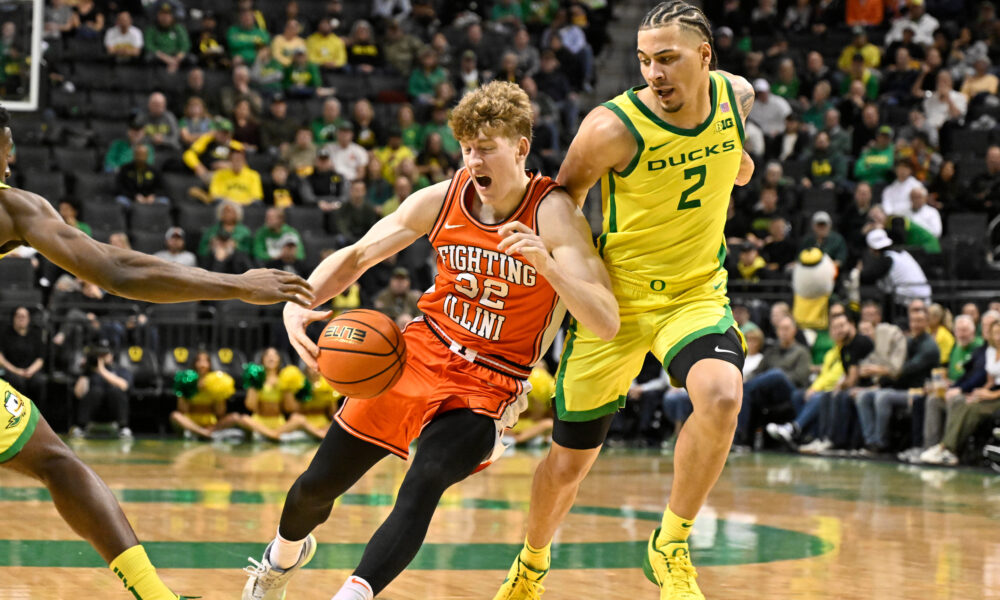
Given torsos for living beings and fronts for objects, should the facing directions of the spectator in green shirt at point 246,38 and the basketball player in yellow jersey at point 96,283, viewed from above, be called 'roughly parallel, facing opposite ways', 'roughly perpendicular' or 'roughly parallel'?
roughly perpendicular

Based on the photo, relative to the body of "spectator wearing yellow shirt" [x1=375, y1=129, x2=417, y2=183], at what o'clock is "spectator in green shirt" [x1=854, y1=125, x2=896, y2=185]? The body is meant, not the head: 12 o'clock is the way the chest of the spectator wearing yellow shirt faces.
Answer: The spectator in green shirt is roughly at 9 o'clock from the spectator wearing yellow shirt.

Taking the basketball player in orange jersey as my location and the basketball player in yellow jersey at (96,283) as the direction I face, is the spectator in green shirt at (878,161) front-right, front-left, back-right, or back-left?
back-right

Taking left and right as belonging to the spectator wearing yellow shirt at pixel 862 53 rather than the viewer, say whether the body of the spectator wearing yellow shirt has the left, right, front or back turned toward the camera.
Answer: front

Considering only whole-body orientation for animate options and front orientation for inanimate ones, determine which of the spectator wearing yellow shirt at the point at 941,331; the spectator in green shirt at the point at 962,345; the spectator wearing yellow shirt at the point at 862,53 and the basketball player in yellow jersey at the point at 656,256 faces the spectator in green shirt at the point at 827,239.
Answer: the spectator wearing yellow shirt at the point at 862,53

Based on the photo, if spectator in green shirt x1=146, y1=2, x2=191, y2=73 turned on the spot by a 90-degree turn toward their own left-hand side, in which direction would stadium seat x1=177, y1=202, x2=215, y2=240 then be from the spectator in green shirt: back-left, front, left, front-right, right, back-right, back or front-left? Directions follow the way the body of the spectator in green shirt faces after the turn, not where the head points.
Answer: right

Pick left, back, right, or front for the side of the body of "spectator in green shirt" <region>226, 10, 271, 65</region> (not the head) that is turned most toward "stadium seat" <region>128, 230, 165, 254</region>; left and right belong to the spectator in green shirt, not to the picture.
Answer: front

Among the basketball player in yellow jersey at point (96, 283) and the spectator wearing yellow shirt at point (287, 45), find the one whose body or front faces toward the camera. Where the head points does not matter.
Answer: the spectator wearing yellow shirt

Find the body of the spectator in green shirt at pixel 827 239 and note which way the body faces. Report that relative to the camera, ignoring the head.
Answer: toward the camera

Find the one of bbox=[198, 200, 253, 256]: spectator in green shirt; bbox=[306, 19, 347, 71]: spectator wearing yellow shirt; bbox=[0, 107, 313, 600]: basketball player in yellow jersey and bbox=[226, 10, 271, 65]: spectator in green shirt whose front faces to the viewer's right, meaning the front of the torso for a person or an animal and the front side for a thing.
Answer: the basketball player in yellow jersey

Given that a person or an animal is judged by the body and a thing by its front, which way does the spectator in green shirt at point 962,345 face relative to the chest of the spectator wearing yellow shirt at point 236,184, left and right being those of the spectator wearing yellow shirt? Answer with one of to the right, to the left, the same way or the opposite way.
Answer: to the right

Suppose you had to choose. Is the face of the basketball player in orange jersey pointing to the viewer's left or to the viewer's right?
to the viewer's left

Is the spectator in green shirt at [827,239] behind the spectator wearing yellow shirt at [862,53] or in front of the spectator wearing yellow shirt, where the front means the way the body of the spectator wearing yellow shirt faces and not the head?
in front

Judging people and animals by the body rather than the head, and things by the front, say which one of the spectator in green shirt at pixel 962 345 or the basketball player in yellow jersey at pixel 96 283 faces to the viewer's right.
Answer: the basketball player in yellow jersey

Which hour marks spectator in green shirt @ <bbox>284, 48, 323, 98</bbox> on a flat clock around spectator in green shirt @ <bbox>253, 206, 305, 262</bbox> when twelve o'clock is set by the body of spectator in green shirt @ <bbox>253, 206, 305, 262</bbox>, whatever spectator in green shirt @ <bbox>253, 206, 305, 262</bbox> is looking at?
spectator in green shirt @ <bbox>284, 48, 323, 98</bbox> is roughly at 6 o'clock from spectator in green shirt @ <bbox>253, 206, 305, 262</bbox>.

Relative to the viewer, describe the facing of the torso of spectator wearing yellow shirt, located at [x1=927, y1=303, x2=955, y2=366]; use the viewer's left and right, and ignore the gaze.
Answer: facing the viewer and to the left of the viewer

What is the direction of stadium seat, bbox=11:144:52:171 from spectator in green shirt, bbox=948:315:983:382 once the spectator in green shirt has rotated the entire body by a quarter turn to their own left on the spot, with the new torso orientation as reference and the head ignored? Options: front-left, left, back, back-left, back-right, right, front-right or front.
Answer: back-right

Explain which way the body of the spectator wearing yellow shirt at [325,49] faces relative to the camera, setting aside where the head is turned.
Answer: toward the camera

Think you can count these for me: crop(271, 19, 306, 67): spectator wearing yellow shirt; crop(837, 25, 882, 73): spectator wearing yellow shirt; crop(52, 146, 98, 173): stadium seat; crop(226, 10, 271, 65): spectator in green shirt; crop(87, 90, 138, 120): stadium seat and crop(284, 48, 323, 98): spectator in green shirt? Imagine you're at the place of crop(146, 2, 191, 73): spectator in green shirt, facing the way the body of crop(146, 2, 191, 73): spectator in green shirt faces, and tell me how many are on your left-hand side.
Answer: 4

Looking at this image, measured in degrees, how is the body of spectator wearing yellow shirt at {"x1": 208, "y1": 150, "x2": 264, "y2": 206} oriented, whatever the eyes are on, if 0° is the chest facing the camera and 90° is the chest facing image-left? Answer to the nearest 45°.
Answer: approximately 0°
